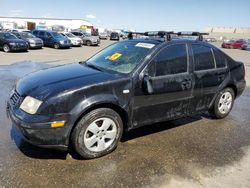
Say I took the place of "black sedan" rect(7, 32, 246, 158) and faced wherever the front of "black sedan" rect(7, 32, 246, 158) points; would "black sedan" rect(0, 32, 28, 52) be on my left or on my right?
on my right

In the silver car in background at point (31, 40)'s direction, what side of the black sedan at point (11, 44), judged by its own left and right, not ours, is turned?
left

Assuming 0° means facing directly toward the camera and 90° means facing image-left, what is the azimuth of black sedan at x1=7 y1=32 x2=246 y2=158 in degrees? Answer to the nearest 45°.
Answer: approximately 45°

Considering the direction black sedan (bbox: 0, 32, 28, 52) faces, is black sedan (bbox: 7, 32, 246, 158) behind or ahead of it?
ahead

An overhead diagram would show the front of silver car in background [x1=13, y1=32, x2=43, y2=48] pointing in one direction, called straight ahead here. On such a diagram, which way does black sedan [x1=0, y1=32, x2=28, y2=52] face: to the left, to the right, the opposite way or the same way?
the same way

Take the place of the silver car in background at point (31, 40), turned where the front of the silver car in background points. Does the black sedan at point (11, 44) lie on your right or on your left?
on your right

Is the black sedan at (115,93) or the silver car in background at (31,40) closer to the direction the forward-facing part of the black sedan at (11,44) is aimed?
the black sedan

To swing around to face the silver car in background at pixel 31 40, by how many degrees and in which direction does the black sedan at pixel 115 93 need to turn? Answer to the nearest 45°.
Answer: approximately 90° to its right
